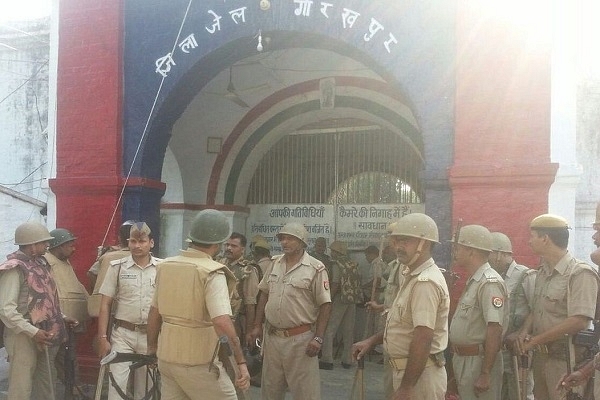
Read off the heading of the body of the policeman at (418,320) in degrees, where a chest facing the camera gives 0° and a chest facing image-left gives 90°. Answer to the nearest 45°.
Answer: approximately 90°

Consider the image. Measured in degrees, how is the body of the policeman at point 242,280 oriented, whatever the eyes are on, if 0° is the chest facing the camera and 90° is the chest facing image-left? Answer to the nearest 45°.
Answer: approximately 45°

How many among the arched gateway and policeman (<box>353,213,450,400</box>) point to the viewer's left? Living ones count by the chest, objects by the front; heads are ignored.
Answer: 1

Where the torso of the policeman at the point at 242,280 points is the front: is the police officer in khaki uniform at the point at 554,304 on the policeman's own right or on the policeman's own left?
on the policeman's own left

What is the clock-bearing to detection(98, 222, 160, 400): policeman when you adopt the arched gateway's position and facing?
The policeman is roughly at 1 o'clock from the arched gateway.

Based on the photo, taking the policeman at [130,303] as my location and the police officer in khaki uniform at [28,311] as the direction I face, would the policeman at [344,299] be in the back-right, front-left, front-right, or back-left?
back-right

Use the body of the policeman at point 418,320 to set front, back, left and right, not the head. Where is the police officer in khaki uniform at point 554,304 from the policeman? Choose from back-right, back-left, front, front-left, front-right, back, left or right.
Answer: back-right

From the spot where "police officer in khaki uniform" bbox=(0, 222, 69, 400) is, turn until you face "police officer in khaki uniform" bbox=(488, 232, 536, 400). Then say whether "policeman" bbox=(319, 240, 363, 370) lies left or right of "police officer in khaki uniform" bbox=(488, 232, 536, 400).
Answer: left

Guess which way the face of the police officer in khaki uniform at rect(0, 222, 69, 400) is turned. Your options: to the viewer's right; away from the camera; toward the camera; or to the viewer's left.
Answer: to the viewer's right

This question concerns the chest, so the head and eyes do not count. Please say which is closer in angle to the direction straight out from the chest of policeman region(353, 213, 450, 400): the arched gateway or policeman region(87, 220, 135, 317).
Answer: the policeman

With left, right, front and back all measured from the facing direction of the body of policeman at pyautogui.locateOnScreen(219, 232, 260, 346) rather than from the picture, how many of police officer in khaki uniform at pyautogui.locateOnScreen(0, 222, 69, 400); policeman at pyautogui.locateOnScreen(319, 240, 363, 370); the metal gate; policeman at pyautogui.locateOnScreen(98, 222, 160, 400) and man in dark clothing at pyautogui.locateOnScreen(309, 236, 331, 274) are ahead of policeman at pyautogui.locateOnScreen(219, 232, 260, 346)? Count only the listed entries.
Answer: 2

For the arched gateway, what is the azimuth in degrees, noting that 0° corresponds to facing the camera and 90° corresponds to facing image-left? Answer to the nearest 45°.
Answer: approximately 0°

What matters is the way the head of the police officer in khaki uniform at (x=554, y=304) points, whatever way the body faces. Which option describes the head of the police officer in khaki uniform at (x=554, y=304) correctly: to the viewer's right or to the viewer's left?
to the viewer's left
